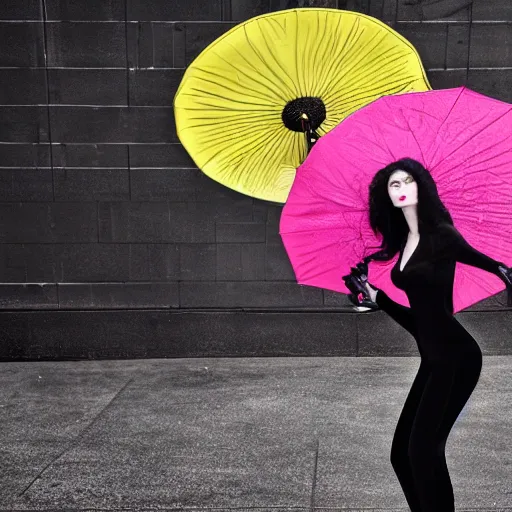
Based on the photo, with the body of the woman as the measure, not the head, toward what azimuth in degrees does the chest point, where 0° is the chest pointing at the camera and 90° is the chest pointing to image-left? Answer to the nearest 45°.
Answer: approximately 45°

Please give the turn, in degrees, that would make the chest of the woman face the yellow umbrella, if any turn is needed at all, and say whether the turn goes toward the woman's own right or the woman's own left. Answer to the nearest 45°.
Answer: approximately 90° to the woman's own right
